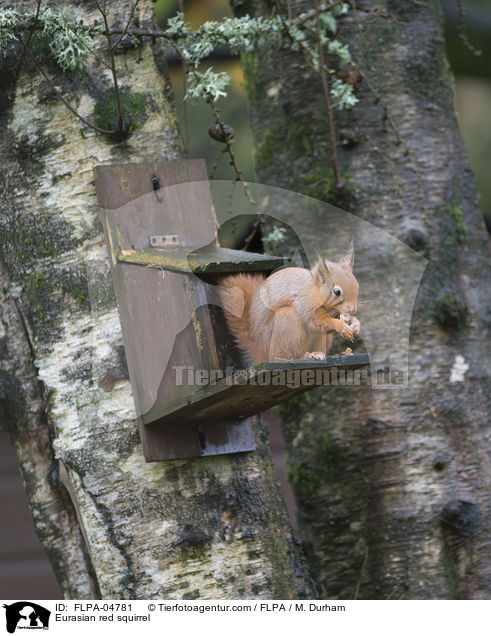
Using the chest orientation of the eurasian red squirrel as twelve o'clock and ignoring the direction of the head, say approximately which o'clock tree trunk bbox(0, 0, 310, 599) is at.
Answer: The tree trunk is roughly at 7 o'clock from the eurasian red squirrel.

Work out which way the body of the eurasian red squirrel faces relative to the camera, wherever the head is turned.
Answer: to the viewer's right

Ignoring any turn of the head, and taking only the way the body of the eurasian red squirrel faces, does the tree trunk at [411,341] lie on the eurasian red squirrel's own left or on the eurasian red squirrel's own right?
on the eurasian red squirrel's own left
